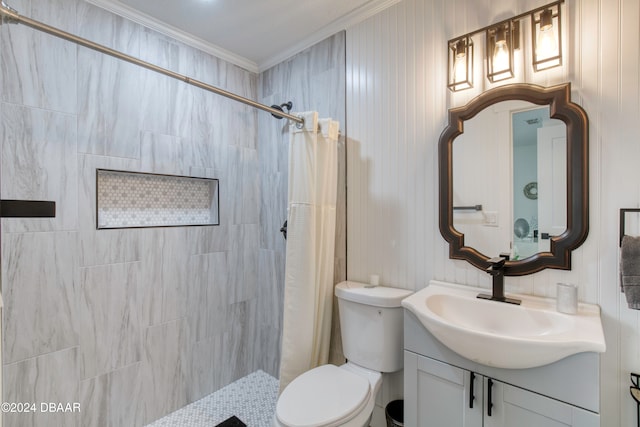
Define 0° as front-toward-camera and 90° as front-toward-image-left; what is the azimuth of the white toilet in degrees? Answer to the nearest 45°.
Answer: approximately 45°

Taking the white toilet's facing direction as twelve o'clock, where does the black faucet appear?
The black faucet is roughly at 8 o'clock from the white toilet.
